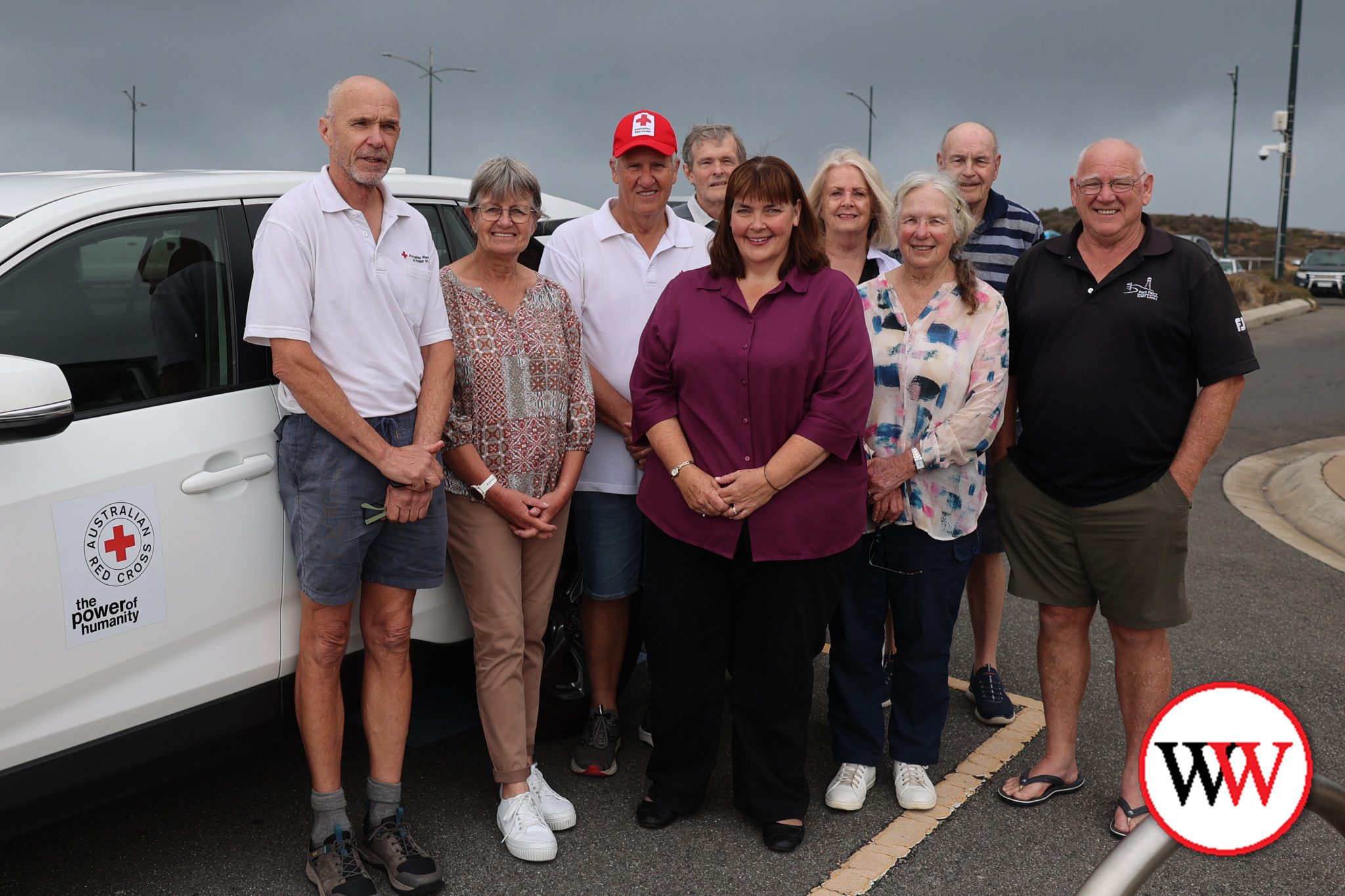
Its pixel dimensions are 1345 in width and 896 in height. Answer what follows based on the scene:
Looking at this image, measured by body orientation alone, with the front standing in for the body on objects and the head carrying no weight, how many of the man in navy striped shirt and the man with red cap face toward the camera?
2

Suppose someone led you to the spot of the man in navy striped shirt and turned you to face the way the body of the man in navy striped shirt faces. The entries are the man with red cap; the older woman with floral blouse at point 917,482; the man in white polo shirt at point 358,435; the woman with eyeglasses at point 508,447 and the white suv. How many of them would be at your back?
0

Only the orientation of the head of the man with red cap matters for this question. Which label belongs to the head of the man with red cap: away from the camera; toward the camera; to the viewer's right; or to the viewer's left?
toward the camera

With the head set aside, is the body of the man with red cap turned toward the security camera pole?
no

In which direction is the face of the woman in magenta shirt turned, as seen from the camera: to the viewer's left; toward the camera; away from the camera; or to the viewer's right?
toward the camera

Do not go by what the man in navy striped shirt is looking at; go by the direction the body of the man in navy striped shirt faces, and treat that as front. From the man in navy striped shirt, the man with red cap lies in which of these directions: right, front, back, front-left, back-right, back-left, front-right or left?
front-right

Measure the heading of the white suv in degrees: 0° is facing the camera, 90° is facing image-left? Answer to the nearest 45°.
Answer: approximately 45°

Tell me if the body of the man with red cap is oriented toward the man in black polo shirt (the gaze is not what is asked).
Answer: no

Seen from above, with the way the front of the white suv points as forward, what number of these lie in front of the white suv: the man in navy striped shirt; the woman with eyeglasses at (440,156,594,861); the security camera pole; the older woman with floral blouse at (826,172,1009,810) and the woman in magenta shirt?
0

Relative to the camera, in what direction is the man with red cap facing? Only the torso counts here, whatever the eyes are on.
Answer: toward the camera

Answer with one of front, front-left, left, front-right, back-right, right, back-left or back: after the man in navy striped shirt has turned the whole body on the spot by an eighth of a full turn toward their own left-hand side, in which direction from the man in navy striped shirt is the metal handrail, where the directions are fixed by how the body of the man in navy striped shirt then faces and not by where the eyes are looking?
front-right

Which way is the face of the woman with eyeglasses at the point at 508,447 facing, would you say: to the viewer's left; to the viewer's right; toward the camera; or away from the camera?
toward the camera

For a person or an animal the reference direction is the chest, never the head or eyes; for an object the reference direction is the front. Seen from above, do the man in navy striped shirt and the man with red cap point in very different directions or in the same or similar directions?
same or similar directions

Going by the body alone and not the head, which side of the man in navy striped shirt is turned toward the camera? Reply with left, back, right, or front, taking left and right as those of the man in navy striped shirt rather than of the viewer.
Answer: front
